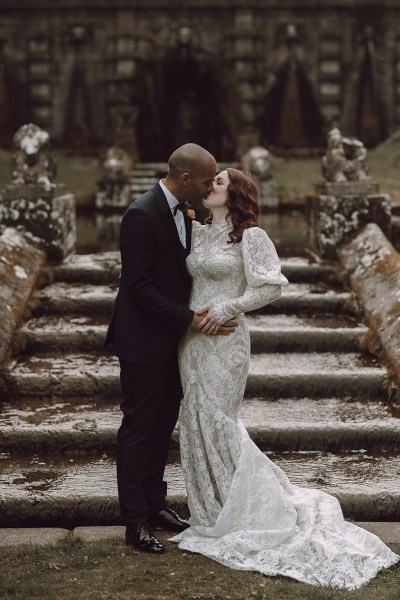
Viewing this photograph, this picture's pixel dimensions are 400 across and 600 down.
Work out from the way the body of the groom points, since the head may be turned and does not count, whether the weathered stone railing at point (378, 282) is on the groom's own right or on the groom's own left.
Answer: on the groom's own left

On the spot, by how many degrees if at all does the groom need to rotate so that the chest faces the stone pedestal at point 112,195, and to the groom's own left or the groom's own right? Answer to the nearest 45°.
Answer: approximately 135° to the groom's own left

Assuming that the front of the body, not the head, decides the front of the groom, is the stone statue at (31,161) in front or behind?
behind

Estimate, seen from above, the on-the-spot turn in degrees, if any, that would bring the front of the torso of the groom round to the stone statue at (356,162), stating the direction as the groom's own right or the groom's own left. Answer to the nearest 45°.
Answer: approximately 90° to the groom's own left

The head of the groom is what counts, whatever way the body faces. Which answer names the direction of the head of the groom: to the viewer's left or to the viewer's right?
to the viewer's right

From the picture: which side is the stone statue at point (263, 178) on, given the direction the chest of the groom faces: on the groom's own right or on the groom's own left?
on the groom's own left

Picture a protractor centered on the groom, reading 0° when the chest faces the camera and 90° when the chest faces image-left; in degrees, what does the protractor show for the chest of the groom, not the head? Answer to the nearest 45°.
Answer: approximately 315°
